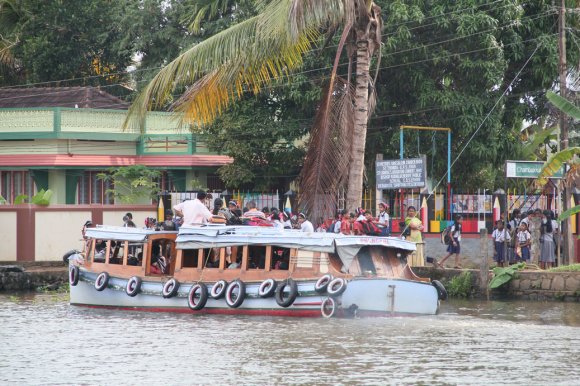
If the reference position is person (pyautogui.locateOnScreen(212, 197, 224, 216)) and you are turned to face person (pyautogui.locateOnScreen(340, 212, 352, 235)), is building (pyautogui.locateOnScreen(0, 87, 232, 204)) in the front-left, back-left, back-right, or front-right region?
back-left

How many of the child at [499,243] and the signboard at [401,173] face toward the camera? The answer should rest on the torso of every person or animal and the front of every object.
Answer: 2

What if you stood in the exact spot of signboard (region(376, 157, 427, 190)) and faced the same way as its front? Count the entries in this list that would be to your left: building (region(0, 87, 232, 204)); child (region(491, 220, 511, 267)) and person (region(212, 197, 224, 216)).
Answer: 1

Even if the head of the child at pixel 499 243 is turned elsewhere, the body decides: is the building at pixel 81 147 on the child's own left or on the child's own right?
on the child's own right

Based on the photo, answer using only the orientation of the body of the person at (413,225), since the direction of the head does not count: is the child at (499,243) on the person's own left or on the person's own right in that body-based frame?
on the person's own left

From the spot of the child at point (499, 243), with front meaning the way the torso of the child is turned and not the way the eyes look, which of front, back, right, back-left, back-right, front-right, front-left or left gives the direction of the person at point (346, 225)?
front-right

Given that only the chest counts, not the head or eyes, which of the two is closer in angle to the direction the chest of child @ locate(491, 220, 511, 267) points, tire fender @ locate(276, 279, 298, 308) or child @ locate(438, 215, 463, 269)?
the tire fender

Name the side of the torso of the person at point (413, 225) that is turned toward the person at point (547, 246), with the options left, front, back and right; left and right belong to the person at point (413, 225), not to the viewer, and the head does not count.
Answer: left

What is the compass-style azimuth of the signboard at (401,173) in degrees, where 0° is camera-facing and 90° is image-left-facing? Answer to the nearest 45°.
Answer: approximately 0°

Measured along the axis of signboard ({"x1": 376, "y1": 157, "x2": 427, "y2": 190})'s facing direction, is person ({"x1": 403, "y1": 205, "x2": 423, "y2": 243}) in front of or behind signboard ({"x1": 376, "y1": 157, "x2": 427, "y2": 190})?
in front

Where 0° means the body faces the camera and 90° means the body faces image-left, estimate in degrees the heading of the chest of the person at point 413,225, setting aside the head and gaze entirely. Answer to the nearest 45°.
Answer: approximately 0°
